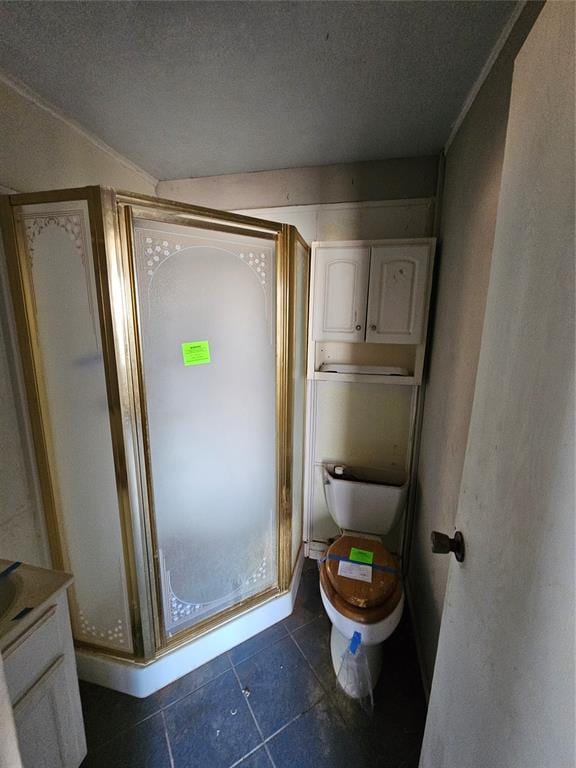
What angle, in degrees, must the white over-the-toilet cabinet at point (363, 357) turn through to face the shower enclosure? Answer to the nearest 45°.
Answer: approximately 45° to its right

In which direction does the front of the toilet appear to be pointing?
toward the camera

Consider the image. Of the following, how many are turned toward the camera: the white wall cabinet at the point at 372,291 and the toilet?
2

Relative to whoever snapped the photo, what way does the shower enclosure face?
facing the viewer and to the right of the viewer

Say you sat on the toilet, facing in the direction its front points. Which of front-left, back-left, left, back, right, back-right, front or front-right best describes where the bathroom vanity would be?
front-right

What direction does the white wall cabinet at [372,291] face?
toward the camera

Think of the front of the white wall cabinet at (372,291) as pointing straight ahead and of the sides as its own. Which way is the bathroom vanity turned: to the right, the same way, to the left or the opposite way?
to the left
